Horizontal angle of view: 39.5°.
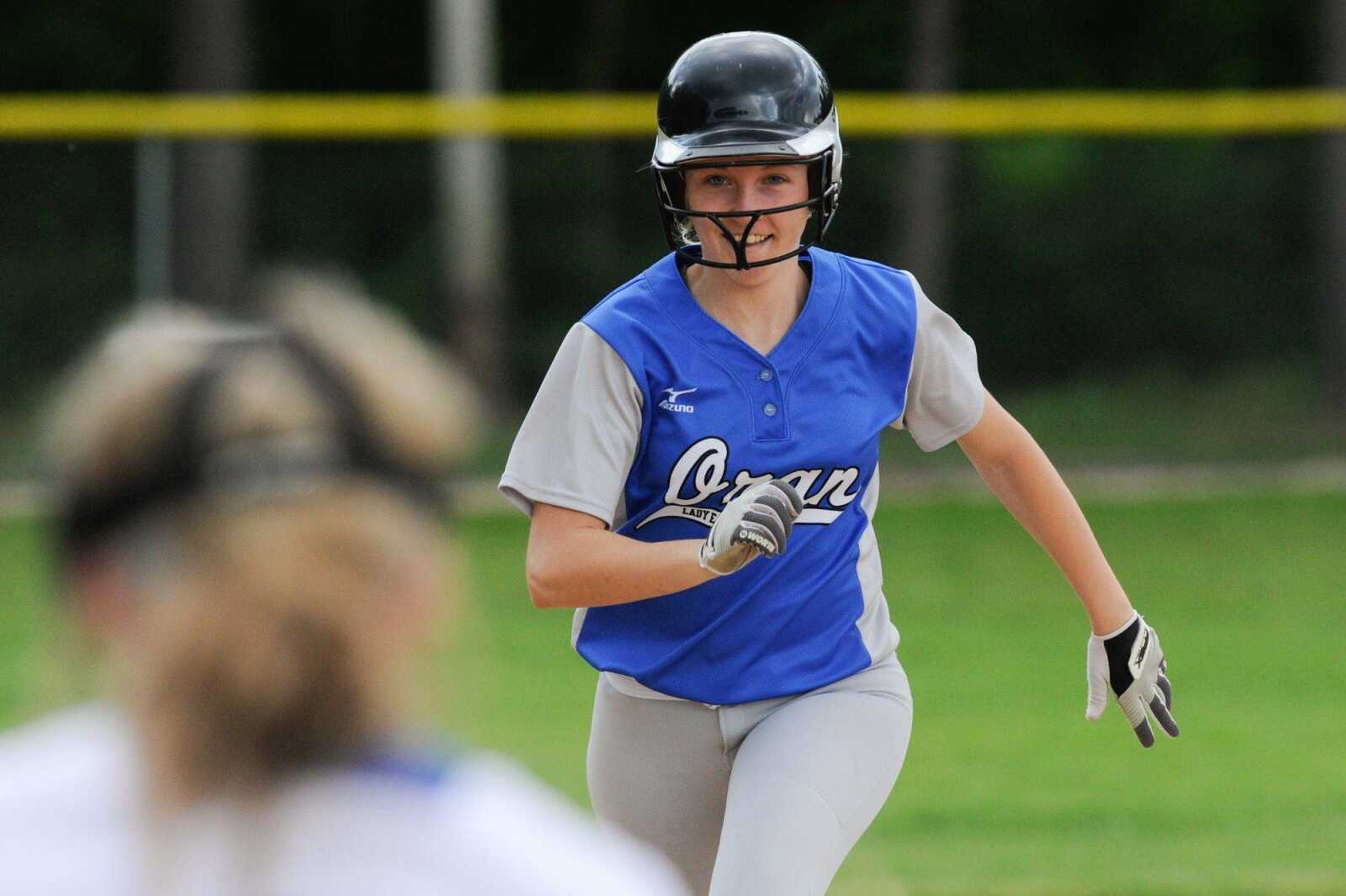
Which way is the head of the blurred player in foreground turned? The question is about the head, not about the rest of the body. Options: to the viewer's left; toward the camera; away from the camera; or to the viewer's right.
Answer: away from the camera

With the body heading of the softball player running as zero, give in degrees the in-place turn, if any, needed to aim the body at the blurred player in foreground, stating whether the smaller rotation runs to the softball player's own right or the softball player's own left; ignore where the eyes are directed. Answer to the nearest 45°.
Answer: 0° — they already face them

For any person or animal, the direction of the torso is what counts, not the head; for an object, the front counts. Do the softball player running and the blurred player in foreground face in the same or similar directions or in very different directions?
very different directions

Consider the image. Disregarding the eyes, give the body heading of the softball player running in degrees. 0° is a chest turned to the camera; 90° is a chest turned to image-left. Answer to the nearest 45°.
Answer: approximately 0°

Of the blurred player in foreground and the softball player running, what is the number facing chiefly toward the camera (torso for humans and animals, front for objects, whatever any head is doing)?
1

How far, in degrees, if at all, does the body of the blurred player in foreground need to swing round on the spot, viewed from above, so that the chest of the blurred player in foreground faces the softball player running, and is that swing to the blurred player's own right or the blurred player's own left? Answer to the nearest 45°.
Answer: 0° — they already face them

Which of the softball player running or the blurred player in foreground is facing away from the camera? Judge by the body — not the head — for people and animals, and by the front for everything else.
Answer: the blurred player in foreground

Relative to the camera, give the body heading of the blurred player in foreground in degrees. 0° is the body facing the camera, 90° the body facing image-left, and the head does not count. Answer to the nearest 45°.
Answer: approximately 180°
